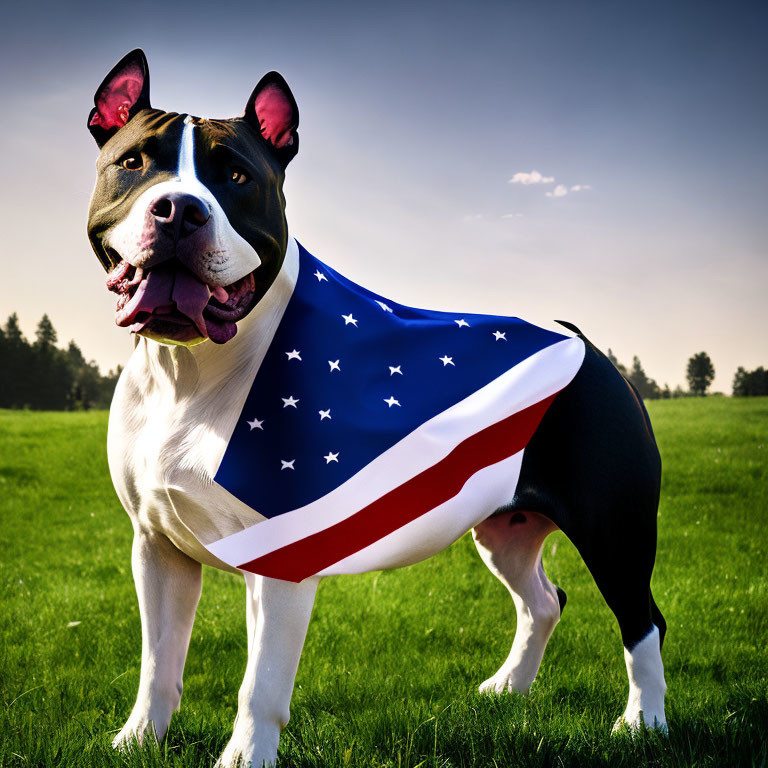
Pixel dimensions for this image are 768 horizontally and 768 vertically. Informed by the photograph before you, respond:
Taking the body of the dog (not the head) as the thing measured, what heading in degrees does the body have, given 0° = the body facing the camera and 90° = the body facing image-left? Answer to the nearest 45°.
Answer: approximately 45°
